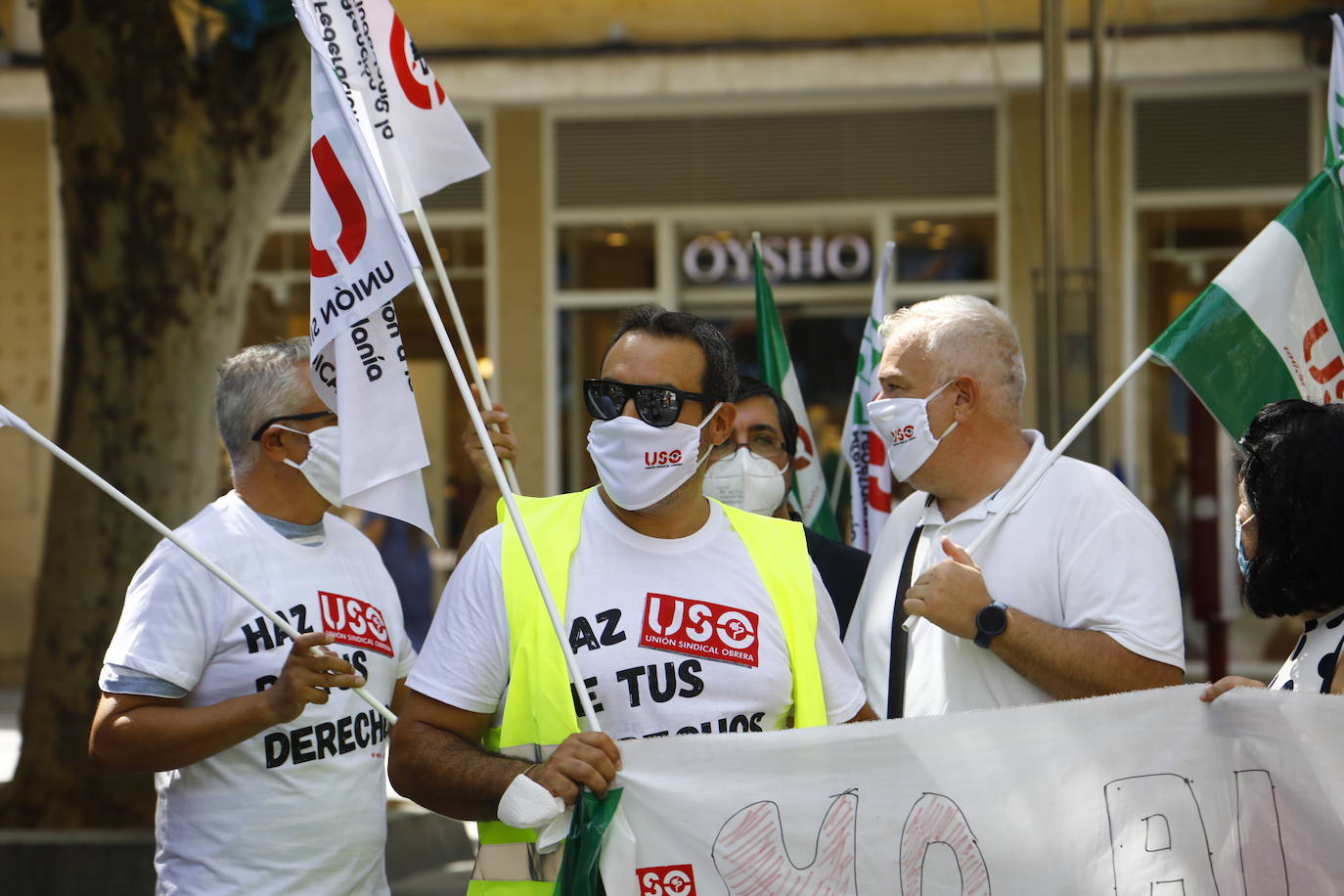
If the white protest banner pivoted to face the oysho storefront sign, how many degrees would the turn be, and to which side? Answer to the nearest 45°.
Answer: approximately 180°

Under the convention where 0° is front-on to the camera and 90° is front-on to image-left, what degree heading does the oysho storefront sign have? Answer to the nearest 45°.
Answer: approximately 0°

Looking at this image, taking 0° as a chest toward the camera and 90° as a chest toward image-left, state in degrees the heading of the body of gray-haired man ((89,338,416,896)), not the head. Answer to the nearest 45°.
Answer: approximately 315°

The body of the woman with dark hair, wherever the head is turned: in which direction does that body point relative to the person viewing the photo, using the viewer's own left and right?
facing to the left of the viewer

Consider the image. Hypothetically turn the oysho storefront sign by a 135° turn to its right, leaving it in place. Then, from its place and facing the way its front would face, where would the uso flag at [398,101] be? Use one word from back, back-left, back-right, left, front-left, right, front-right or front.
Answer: back-left

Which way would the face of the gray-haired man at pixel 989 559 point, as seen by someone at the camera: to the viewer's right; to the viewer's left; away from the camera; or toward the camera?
to the viewer's left

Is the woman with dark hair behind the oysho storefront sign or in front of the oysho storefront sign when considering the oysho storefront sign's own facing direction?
in front

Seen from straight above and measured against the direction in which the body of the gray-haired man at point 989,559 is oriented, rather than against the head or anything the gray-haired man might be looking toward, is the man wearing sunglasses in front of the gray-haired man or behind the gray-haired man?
in front

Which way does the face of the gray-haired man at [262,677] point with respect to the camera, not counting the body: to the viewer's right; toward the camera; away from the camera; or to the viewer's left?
to the viewer's right
